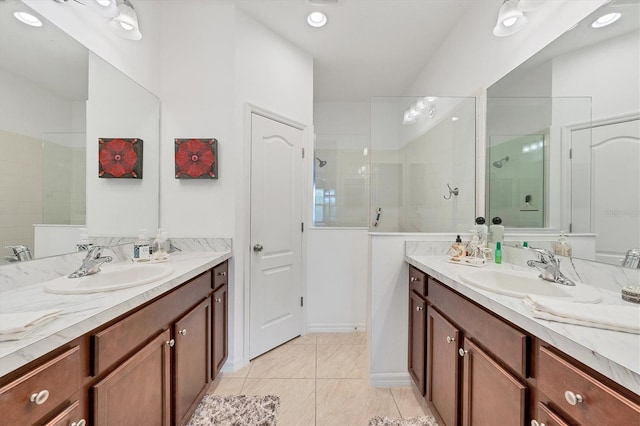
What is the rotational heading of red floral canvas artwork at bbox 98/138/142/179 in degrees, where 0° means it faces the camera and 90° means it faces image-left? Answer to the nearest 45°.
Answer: approximately 0°

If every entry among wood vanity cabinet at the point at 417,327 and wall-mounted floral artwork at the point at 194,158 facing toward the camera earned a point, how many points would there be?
1

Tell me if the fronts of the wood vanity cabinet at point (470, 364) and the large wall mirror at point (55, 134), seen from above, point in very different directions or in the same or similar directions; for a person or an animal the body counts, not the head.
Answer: very different directions

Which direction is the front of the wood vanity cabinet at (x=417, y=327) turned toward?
to the viewer's left

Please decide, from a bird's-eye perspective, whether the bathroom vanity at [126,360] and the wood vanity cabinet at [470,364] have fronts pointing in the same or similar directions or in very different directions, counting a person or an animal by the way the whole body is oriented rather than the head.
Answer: very different directions

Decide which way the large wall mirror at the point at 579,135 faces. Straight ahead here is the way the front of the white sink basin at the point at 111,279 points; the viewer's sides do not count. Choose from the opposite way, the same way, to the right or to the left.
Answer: the opposite way

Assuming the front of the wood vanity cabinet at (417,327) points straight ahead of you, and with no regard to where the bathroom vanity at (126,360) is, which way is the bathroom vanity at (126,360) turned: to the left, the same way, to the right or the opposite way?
the opposite way

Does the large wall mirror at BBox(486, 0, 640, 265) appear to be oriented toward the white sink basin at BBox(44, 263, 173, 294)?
yes

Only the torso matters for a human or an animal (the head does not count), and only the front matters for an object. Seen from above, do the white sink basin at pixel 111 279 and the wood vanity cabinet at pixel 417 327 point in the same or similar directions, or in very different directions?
very different directions
